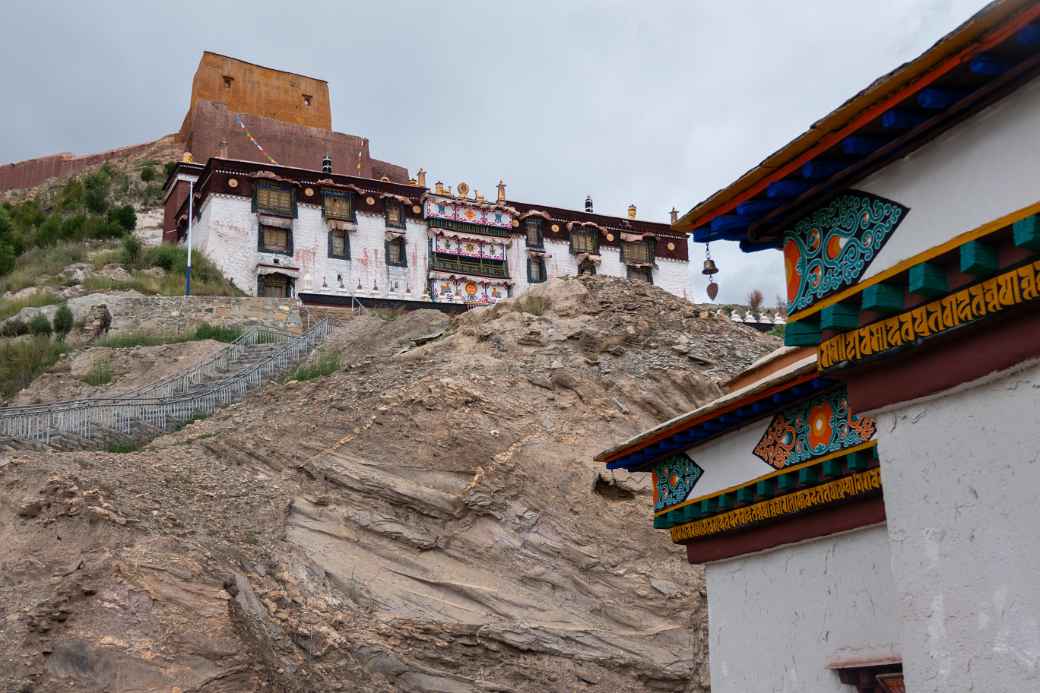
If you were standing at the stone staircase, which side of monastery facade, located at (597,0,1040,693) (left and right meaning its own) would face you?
right

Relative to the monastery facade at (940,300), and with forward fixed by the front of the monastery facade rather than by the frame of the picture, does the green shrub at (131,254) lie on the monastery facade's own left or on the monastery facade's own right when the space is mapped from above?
on the monastery facade's own right

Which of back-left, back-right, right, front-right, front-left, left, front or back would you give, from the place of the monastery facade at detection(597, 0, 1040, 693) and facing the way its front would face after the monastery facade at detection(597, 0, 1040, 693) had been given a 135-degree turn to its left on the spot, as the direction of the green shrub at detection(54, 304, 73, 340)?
back-left

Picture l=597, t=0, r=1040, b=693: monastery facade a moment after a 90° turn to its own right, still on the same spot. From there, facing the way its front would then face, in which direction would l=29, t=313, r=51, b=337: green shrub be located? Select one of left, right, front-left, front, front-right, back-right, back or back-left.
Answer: front

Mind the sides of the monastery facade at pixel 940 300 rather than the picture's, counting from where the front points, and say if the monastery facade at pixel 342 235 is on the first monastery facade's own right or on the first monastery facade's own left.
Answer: on the first monastery facade's own right

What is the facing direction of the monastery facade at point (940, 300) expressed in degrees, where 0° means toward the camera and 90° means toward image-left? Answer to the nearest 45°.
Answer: approximately 45°
